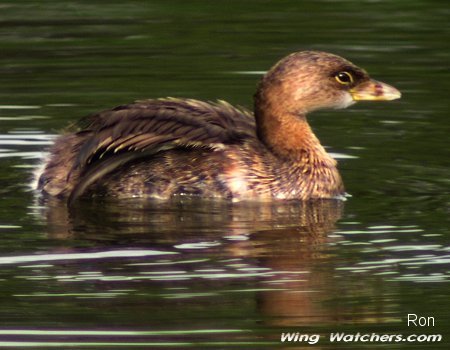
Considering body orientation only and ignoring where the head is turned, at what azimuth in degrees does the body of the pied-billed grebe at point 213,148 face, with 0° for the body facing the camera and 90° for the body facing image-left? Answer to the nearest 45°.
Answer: approximately 270°
